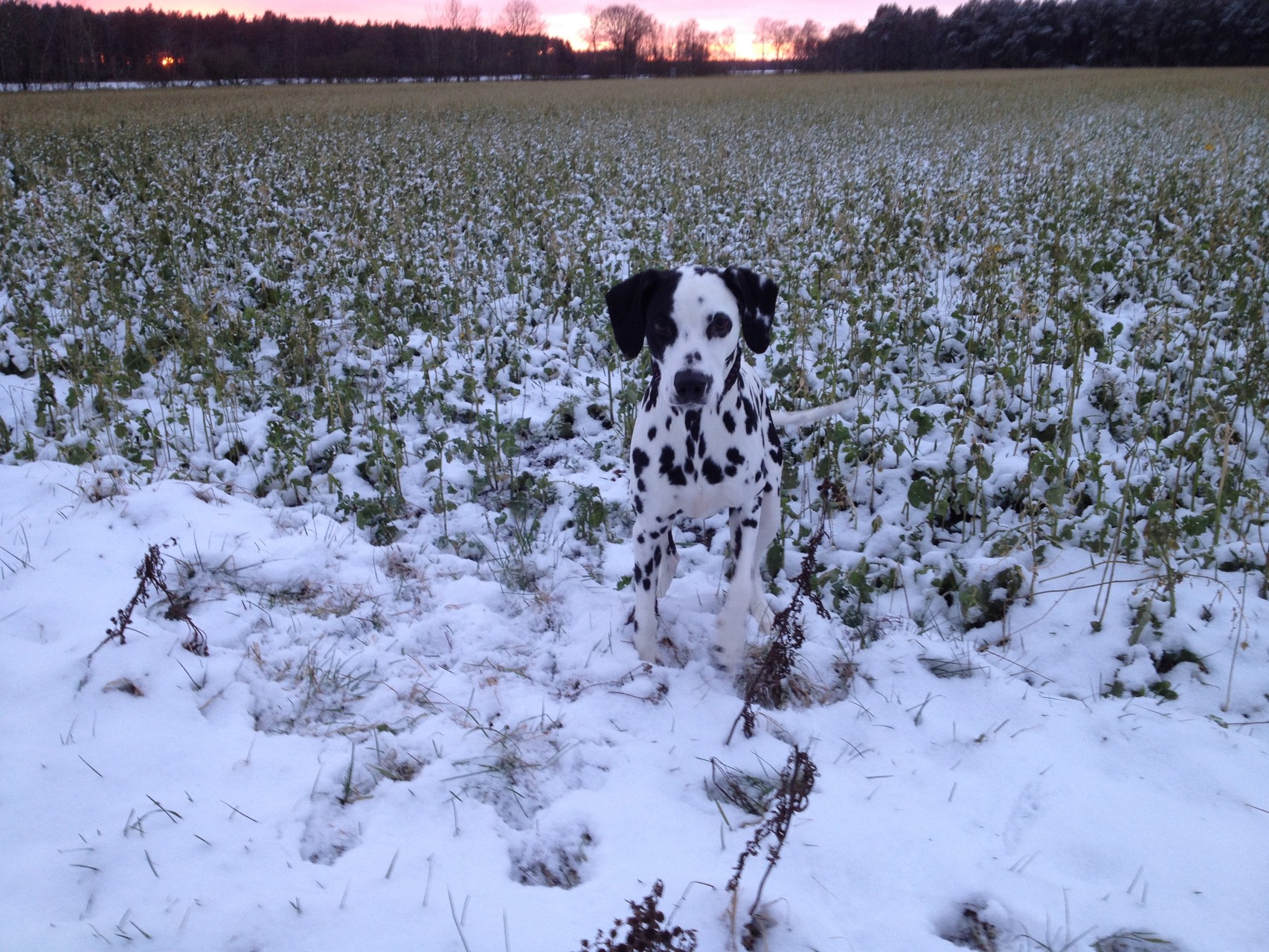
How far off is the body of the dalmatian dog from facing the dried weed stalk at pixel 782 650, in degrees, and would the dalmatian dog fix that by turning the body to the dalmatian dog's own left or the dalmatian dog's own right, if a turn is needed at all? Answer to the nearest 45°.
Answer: approximately 45° to the dalmatian dog's own left

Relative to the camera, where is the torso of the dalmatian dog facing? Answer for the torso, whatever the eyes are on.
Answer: toward the camera

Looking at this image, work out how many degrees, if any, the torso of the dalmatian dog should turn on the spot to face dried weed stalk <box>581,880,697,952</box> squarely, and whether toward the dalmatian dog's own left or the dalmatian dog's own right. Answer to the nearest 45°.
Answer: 0° — it already faces it

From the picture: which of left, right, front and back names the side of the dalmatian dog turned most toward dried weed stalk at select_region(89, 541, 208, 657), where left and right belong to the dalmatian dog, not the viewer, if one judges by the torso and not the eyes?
right

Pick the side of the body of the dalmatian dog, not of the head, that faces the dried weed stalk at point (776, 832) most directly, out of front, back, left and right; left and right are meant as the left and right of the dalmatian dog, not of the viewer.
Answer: front
